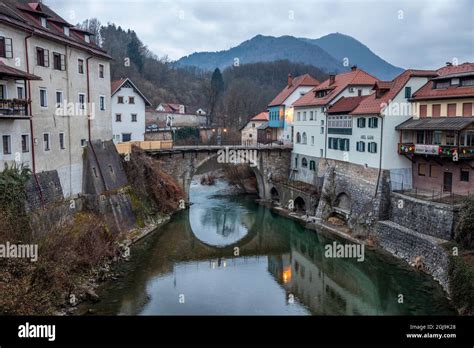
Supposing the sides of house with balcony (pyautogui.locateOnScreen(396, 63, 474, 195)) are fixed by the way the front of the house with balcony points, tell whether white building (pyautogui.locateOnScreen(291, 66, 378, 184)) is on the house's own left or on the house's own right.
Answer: on the house's own right

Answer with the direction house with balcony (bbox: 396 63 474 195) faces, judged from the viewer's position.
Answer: facing the viewer and to the left of the viewer

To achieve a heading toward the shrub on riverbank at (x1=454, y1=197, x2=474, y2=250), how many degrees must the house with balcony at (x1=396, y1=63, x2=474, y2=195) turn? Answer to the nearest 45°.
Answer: approximately 45° to its left

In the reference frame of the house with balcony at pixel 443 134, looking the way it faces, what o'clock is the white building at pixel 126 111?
The white building is roughly at 2 o'clock from the house with balcony.

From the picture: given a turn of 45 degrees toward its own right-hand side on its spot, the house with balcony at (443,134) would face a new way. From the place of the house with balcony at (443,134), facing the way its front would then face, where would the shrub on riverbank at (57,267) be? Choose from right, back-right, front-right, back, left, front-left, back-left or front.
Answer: front-left

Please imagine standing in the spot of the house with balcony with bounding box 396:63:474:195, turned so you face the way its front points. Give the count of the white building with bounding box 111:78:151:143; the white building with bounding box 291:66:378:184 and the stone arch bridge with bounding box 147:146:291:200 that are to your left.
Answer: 0
